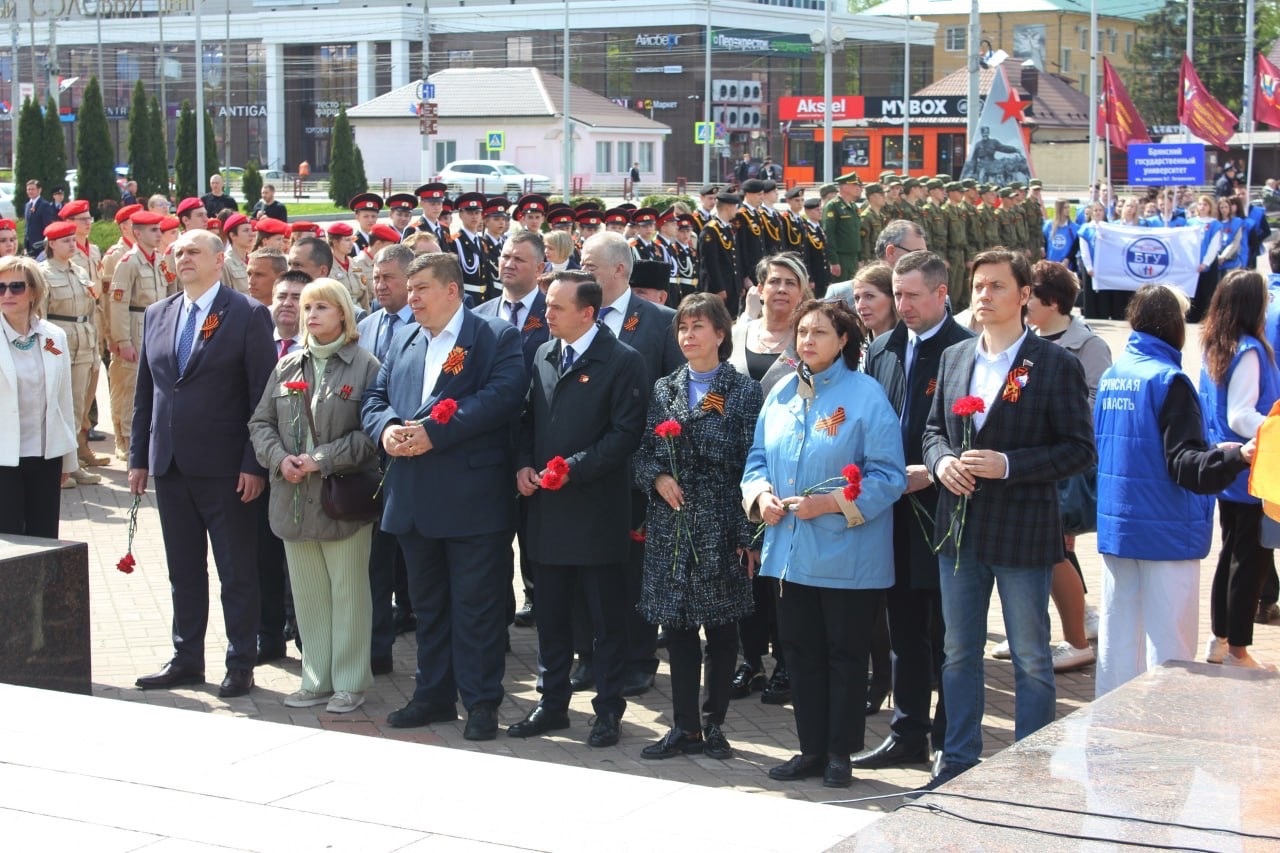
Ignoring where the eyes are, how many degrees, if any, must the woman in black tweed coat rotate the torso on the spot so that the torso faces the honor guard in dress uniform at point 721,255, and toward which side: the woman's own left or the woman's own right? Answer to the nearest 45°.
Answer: approximately 135° to the woman's own right

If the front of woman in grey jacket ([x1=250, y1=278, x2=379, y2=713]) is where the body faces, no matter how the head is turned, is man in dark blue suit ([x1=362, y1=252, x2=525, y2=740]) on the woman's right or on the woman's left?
on the woman's left

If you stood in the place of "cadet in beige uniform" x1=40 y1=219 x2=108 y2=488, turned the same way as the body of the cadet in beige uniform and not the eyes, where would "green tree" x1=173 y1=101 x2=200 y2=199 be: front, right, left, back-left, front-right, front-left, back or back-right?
back-left

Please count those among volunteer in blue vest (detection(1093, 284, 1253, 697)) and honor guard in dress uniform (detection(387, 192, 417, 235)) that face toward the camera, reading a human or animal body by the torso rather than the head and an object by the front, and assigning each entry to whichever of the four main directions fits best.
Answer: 1

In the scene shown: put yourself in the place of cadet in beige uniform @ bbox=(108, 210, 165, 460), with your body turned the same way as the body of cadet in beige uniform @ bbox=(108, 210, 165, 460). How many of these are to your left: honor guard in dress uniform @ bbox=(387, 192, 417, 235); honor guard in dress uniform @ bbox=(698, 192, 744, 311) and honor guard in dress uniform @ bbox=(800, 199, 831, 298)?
3

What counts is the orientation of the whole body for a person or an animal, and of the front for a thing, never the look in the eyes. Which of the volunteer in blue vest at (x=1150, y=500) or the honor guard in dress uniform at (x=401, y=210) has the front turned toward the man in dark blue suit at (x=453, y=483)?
the honor guard in dress uniform

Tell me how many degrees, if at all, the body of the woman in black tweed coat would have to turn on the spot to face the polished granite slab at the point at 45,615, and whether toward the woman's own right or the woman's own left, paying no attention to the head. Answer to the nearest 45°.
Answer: approximately 45° to the woman's own right

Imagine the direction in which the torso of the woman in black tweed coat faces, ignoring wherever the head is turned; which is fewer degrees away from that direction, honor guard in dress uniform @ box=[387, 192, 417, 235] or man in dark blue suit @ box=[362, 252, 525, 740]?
the man in dark blue suit

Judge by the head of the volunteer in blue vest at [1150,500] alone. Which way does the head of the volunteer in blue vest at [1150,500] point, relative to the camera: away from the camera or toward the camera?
away from the camera

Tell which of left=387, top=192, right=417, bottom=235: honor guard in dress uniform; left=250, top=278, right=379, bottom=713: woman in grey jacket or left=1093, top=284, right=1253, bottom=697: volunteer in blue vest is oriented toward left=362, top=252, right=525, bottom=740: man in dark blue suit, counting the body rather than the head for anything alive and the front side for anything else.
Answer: the honor guard in dress uniform
